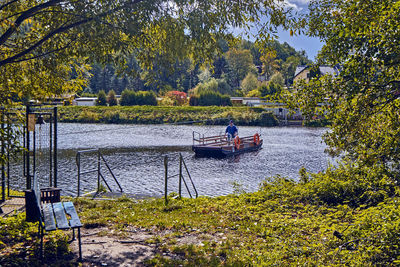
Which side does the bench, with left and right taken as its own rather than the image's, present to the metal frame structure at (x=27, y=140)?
left

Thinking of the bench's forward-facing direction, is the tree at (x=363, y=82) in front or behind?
in front

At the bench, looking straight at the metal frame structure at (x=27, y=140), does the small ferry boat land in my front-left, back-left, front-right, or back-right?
front-right

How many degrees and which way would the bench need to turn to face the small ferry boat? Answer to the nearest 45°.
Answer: approximately 45° to its left

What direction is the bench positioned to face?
to the viewer's right

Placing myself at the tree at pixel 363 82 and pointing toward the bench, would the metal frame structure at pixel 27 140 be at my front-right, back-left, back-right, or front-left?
front-right

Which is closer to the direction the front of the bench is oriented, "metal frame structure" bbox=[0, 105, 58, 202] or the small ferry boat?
the small ferry boat

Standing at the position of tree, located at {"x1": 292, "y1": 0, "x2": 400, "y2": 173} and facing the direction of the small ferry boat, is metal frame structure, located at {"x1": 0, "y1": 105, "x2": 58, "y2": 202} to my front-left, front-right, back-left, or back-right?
front-left
